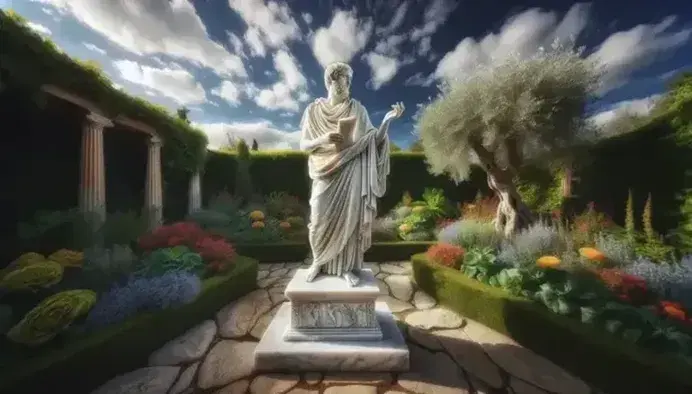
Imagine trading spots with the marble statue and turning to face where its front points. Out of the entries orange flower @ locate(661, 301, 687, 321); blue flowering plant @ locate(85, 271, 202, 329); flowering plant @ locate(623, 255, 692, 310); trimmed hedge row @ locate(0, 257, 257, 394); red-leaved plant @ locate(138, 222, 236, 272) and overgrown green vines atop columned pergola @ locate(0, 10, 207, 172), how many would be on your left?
2

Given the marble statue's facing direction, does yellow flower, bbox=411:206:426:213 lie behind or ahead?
behind

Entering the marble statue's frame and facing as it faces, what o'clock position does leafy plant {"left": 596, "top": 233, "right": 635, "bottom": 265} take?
The leafy plant is roughly at 8 o'clock from the marble statue.

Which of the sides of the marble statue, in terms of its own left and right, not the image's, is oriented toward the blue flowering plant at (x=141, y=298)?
right

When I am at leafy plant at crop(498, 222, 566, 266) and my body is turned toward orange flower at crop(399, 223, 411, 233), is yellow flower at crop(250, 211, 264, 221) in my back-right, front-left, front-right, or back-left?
front-left

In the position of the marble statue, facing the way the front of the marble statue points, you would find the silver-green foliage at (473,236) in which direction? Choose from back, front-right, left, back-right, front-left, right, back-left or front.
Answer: back-left

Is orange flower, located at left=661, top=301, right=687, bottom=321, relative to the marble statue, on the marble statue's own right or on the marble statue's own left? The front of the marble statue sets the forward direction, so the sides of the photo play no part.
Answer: on the marble statue's own left

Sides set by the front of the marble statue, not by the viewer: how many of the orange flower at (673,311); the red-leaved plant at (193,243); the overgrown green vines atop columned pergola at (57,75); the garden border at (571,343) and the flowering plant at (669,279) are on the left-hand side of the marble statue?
3

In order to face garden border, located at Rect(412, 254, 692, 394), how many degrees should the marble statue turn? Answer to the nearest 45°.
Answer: approximately 90° to its left

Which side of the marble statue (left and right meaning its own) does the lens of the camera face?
front

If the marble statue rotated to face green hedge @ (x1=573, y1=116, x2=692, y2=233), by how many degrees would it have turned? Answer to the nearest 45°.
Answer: approximately 135° to its left

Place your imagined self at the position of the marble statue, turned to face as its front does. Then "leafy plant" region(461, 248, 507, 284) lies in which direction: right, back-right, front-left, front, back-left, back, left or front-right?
back-left

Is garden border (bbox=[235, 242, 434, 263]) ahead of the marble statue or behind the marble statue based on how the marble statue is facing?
behind

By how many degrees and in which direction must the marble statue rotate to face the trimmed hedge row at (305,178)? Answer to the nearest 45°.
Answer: approximately 180°

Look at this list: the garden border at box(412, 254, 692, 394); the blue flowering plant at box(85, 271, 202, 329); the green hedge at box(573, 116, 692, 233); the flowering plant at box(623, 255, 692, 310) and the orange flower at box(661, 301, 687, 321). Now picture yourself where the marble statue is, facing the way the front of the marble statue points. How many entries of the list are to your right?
1
